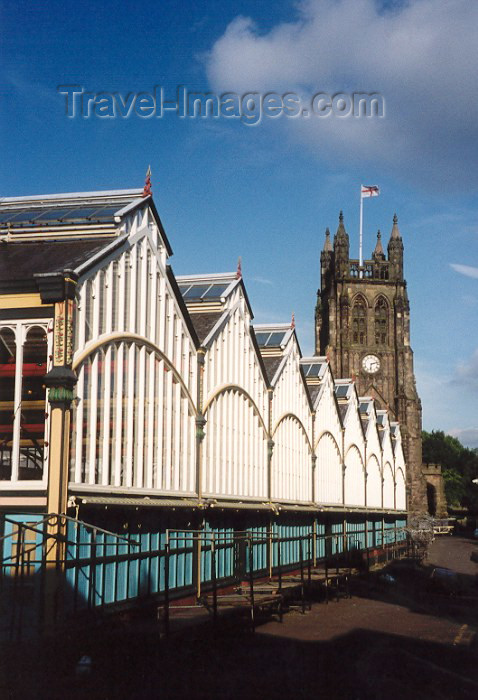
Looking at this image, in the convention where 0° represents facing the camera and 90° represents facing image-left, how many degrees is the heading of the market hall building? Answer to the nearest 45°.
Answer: approximately 315°
